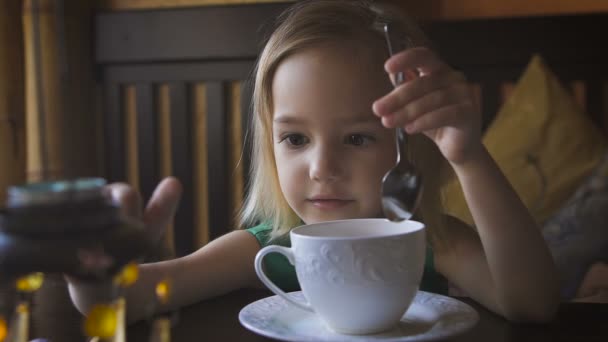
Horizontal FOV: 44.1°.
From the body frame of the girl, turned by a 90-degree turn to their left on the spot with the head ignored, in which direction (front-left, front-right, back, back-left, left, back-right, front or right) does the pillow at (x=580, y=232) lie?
front-left

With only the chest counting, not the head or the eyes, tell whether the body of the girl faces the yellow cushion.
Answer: no

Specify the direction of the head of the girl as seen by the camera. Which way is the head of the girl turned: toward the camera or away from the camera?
toward the camera

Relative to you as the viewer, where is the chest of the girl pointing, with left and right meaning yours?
facing the viewer

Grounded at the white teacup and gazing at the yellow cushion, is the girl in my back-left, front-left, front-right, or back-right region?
front-left
